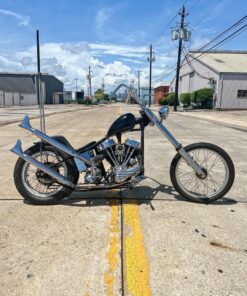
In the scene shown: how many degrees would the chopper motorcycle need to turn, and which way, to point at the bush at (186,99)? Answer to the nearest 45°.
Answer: approximately 90° to its left

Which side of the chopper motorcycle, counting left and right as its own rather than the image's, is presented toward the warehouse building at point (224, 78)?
left

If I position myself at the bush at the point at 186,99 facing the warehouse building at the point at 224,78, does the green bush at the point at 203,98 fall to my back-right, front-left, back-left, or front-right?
front-right

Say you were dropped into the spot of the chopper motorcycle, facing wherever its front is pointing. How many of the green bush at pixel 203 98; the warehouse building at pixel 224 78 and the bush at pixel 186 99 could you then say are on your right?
0

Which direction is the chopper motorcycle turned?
to the viewer's right

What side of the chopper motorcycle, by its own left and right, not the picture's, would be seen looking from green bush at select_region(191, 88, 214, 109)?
left
